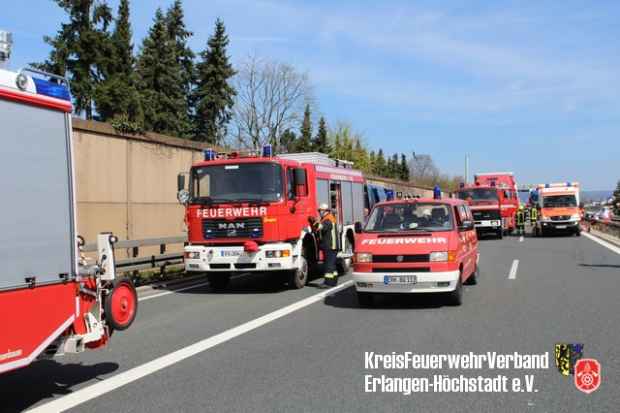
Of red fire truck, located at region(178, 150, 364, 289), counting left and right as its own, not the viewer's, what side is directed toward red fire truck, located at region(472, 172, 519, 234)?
back

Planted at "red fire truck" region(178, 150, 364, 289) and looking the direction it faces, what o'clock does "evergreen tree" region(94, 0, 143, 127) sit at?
The evergreen tree is roughly at 4 o'clock from the red fire truck.

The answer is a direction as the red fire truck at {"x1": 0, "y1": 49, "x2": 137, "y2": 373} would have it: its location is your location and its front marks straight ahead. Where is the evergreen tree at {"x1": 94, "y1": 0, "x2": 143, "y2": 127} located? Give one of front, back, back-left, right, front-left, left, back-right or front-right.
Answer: back-right

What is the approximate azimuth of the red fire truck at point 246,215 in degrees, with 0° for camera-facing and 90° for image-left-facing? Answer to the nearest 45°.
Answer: approximately 45°

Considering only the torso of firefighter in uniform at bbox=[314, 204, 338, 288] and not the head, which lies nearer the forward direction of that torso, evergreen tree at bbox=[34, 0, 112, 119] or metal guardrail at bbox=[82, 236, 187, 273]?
the metal guardrail

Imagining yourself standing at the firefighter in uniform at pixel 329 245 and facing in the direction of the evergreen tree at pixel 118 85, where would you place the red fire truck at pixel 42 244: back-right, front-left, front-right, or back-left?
back-left

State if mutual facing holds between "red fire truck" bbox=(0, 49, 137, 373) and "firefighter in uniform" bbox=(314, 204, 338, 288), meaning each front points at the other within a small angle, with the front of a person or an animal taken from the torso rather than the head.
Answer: no

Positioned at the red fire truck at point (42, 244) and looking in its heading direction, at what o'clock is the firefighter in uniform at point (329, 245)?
The firefighter in uniform is roughly at 6 o'clock from the red fire truck.

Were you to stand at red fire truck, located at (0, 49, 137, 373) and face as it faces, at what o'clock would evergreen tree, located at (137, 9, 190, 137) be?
The evergreen tree is roughly at 5 o'clock from the red fire truck.

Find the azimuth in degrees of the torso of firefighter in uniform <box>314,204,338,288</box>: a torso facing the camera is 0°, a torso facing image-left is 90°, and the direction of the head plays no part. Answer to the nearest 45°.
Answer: approximately 90°

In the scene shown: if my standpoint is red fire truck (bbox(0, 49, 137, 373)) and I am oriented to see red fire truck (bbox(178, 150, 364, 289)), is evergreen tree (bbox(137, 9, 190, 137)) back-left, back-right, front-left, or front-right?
front-left

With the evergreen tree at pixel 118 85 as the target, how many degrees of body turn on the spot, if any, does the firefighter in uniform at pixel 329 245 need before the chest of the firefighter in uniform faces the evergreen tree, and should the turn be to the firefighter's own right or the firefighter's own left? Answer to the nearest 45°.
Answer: approximately 45° to the firefighter's own right

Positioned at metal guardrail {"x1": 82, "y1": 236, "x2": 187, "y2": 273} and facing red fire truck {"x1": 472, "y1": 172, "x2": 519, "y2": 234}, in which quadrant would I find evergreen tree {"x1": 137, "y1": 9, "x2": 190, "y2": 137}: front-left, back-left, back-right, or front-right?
front-left
